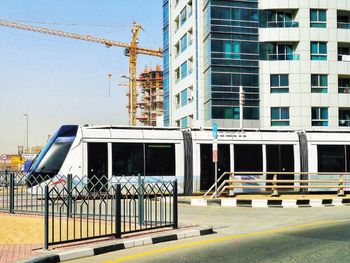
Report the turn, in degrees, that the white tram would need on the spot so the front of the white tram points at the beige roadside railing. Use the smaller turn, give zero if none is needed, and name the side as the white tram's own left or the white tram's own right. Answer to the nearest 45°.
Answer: approximately 180°

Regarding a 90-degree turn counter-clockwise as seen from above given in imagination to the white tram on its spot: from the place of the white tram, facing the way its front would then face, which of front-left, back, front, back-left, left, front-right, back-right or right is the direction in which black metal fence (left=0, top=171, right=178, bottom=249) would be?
front

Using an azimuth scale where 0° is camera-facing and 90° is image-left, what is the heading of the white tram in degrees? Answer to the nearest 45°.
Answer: approximately 90°
